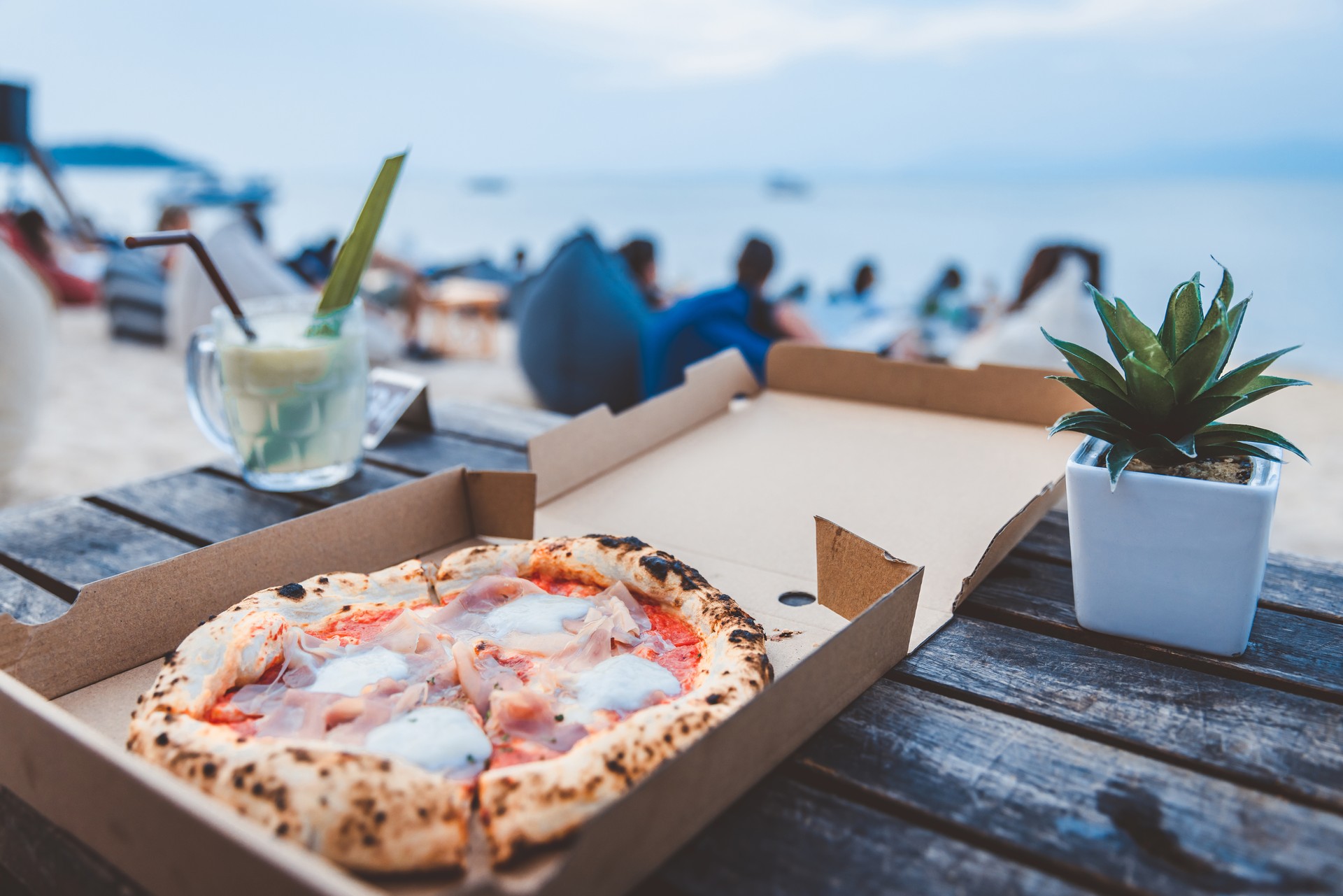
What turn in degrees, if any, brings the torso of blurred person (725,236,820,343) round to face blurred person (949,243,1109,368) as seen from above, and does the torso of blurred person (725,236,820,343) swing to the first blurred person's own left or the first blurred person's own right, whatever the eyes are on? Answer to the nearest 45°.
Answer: approximately 45° to the first blurred person's own right

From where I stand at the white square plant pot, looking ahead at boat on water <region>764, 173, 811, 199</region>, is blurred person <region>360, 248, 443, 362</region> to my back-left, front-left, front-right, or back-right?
front-left

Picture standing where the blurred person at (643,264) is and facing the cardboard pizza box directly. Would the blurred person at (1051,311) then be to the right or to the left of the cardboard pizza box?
left

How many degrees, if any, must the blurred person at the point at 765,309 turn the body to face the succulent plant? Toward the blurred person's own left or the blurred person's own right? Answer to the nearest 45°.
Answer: approximately 135° to the blurred person's own right

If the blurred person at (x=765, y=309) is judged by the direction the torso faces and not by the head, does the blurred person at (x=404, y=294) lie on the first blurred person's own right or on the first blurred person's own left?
on the first blurred person's own left

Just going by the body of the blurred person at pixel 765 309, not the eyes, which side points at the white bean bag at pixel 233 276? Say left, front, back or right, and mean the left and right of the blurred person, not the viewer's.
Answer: left

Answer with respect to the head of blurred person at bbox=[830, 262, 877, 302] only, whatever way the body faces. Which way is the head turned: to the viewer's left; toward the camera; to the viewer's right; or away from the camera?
away from the camera

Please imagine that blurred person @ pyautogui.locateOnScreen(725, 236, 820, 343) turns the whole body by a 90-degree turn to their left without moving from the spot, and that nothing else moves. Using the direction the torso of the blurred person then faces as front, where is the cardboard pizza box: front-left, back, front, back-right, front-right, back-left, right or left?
back-left

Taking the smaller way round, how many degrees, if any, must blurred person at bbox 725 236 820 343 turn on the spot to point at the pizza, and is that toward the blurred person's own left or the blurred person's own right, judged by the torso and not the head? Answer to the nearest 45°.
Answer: approximately 135° to the blurred person's own right

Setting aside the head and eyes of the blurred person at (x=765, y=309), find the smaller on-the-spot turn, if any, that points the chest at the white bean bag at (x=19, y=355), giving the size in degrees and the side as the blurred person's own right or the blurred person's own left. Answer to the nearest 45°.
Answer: approximately 135° to the blurred person's own left

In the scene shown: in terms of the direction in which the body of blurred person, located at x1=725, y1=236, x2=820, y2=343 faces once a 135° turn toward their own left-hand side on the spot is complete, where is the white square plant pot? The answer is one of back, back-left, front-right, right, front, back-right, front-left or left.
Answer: left

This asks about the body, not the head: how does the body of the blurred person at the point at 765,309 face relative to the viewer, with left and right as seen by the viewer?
facing away from the viewer and to the right of the viewer

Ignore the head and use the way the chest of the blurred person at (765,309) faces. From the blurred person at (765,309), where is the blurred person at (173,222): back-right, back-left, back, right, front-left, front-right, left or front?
left

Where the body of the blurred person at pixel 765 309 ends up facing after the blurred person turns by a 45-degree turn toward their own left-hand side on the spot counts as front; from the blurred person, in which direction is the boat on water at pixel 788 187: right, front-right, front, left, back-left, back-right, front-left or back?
front

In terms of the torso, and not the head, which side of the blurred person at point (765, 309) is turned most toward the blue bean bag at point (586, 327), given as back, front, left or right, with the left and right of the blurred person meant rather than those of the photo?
left

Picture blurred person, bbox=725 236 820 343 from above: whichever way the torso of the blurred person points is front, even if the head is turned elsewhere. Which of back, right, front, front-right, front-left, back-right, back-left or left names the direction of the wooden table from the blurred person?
back-right
